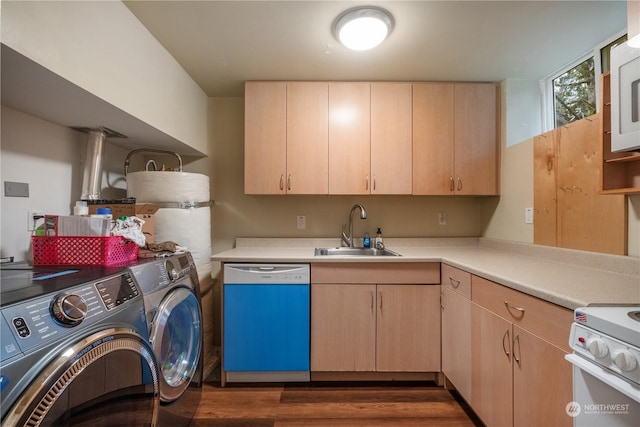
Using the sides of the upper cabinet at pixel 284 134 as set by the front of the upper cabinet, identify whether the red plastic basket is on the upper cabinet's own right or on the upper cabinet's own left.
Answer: on the upper cabinet's own right

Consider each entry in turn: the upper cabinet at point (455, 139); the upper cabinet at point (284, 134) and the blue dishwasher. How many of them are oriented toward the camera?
3

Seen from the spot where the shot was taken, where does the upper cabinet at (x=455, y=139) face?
facing the viewer

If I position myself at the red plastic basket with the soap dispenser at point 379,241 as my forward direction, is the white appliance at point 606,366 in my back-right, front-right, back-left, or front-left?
front-right

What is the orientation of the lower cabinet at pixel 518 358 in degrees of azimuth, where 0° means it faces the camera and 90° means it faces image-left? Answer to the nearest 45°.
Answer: approximately 45°

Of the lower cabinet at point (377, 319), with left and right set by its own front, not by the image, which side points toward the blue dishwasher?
right

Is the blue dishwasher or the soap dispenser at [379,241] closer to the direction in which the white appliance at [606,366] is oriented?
the blue dishwasher

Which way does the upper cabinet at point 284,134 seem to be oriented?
toward the camera

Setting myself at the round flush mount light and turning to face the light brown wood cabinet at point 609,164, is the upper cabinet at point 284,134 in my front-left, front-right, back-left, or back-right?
back-left

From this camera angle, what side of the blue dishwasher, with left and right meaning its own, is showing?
front

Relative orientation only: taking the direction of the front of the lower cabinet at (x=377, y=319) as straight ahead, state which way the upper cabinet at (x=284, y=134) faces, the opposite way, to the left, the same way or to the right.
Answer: the same way

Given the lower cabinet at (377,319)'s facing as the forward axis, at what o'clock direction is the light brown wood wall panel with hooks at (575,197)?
The light brown wood wall panel with hooks is roughly at 9 o'clock from the lower cabinet.

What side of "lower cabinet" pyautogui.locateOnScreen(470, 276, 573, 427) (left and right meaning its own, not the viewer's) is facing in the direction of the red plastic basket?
front

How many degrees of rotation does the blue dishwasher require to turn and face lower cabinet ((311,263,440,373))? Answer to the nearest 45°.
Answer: approximately 90° to its left

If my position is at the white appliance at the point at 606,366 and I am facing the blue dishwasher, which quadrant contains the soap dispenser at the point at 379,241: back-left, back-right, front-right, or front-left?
front-right

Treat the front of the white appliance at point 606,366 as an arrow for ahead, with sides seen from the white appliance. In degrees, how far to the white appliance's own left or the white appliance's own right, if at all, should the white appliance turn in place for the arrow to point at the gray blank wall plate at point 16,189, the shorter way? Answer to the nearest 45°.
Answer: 0° — it already faces it
